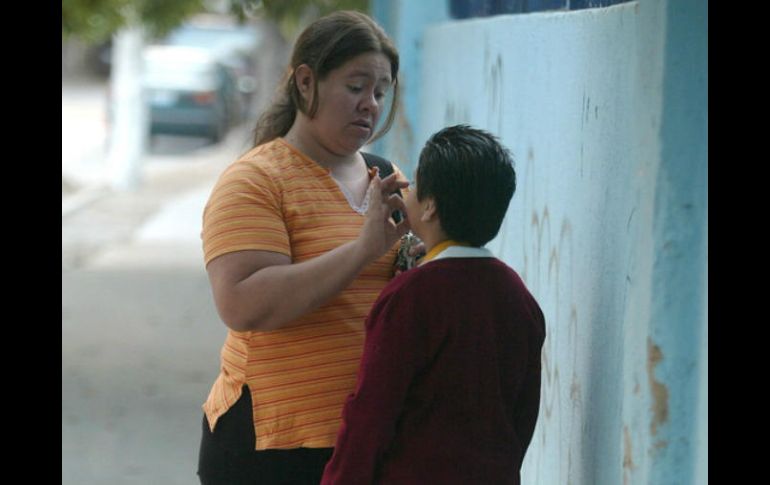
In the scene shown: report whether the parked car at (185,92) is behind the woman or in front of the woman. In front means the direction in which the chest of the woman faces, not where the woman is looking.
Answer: behind

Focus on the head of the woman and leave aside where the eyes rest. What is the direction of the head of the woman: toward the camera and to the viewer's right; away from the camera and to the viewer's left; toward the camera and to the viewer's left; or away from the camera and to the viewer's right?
toward the camera and to the viewer's right

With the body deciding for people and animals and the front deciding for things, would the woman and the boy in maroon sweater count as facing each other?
yes

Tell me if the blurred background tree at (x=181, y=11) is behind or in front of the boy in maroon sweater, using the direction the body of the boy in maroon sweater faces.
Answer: in front

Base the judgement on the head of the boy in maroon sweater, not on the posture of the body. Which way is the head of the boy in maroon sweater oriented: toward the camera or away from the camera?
away from the camera

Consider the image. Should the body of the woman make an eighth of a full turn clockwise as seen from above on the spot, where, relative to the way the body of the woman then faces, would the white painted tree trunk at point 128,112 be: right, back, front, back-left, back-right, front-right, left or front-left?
back

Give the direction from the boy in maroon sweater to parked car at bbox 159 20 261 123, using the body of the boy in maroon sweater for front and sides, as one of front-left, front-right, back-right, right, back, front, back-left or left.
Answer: front-right

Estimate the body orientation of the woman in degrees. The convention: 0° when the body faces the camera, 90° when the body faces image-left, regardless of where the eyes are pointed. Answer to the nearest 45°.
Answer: approximately 315°

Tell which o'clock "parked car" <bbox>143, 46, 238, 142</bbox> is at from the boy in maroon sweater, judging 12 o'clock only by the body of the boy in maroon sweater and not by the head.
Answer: The parked car is roughly at 1 o'clock from the boy in maroon sweater.

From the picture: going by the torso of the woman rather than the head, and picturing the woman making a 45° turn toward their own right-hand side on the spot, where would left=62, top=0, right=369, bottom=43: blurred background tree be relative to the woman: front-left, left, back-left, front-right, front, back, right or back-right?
back

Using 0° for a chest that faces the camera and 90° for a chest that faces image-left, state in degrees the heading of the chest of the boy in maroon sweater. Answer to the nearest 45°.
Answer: approximately 135°

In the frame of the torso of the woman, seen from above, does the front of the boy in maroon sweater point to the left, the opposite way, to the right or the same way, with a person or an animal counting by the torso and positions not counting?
the opposite way
